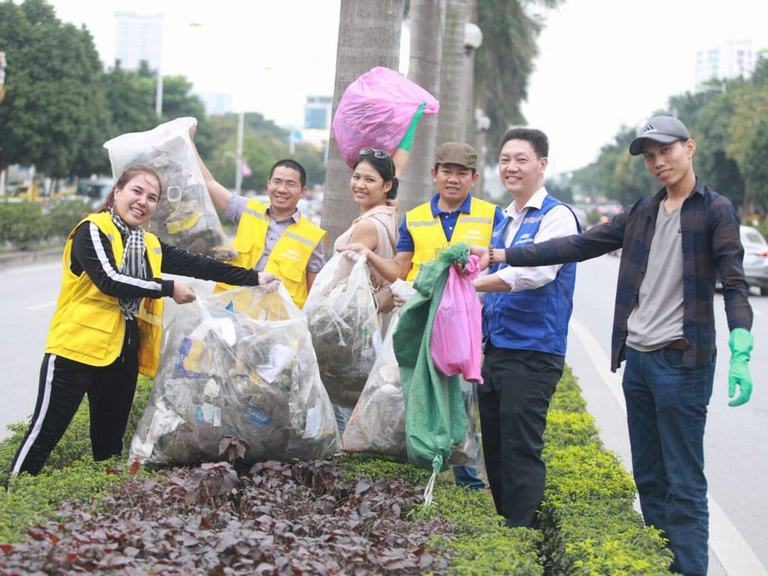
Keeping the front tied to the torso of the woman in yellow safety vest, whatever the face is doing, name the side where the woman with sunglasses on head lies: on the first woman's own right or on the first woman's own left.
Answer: on the first woman's own left

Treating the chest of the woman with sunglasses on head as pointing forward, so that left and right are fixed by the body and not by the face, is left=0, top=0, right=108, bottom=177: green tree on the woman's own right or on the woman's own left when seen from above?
on the woman's own right

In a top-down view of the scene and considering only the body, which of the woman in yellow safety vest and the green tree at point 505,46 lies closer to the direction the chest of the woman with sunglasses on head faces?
the woman in yellow safety vest

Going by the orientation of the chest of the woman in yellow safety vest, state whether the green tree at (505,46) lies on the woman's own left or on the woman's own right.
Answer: on the woman's own left

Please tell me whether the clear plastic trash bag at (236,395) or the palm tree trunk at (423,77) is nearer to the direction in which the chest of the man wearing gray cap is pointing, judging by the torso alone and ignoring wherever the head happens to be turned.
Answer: the clear plastic trash bag

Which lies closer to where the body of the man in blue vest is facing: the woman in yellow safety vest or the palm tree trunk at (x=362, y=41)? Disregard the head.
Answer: the woman in yellow safety vest
